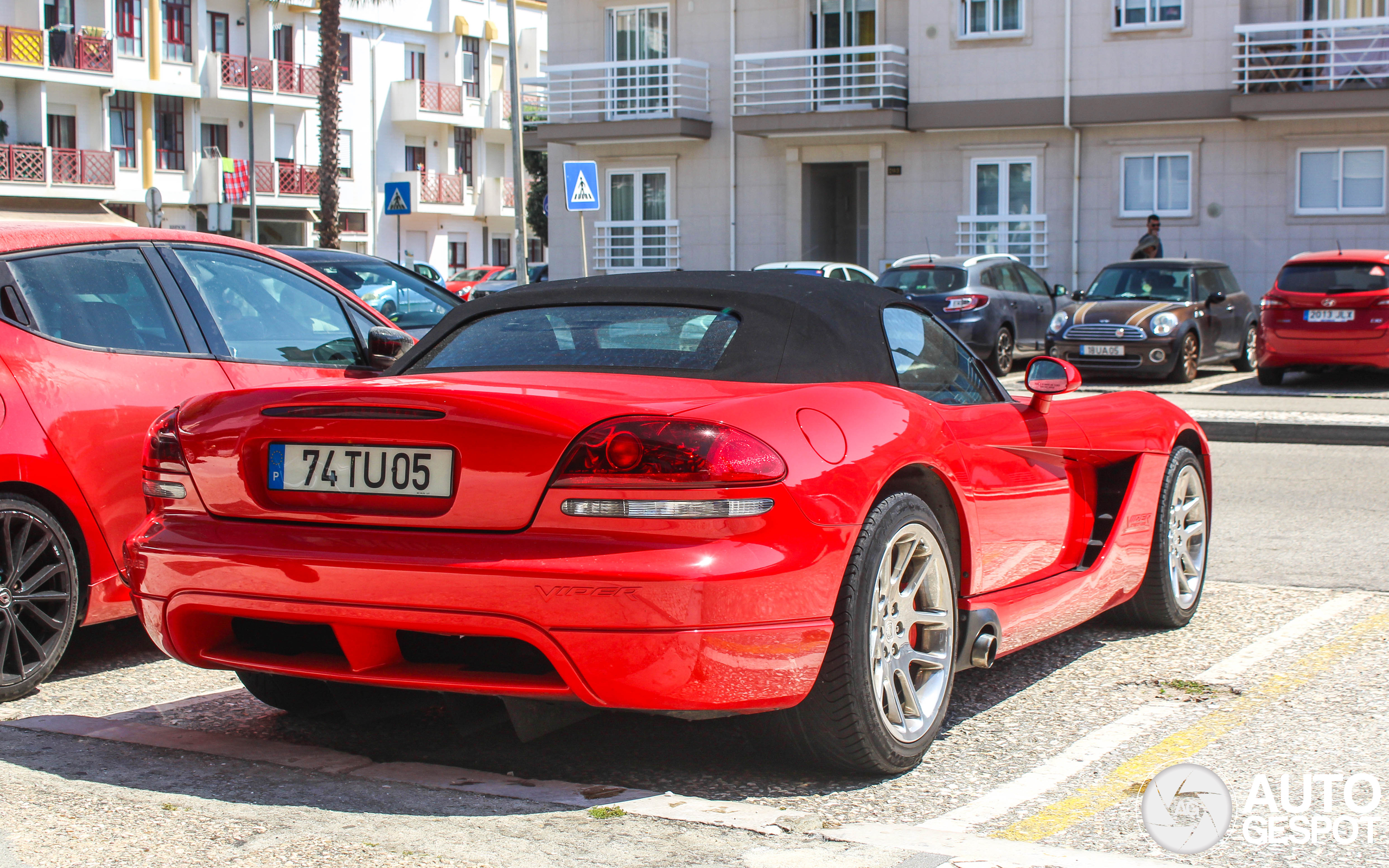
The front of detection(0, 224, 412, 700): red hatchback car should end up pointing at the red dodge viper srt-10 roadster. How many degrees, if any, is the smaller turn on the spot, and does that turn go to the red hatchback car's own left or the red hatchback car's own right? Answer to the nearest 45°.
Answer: approximately 90° to the red hatchback car's own right

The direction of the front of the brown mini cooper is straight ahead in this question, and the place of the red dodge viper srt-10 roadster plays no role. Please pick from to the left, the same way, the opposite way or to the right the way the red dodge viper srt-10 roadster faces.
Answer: the opposite way

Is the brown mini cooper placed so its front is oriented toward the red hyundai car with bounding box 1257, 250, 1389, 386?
no

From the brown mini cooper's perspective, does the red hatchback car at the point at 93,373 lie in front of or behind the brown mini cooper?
in front

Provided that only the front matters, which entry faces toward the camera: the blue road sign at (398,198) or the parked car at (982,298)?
the blue road sign

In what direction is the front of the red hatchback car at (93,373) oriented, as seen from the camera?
facing away from the viewer and to the right of the viewer

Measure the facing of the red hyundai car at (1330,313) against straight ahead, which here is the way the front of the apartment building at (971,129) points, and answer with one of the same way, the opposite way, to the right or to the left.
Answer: the opposite way

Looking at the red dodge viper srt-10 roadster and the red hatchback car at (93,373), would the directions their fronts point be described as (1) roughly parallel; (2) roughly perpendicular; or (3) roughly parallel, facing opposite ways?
roughly parallel

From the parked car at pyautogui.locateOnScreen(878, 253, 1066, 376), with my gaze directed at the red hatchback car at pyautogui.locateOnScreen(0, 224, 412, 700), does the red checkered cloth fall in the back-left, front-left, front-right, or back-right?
back-right

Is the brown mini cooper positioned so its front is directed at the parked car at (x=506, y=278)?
no

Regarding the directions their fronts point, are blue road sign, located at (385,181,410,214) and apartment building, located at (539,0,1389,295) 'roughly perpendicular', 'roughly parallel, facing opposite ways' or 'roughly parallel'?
roughly parallel

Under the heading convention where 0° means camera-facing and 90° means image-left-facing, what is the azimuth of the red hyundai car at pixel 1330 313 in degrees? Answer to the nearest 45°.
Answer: approximately 180°

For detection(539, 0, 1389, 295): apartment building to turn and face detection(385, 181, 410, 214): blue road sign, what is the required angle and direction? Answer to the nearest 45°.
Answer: approximately 45° to its right

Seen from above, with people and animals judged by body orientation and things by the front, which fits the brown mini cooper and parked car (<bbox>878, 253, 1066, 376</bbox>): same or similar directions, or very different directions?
very different directions

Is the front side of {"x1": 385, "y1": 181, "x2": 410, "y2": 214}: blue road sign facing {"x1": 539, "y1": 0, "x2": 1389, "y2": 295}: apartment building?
no

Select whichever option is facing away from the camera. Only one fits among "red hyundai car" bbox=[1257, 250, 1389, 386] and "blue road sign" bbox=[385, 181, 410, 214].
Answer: the red hyundai car

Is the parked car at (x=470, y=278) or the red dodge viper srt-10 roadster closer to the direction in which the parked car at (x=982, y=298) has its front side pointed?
the parked car

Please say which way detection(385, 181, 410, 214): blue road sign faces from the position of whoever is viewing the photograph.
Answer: facing the viewer
